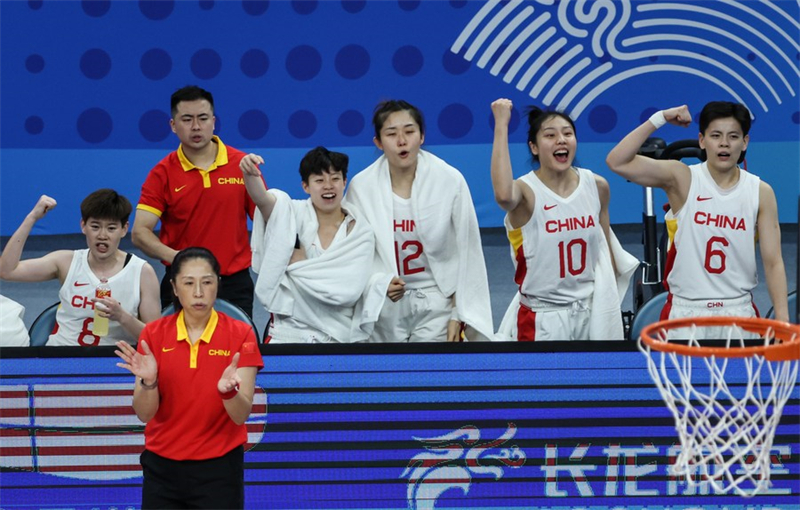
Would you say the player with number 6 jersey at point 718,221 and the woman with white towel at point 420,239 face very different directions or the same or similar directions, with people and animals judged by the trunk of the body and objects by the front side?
same or similar directions

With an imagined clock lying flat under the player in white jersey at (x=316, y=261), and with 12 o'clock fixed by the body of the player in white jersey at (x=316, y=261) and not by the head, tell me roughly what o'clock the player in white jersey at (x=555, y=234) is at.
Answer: the player in white jersey at (x=555, y=234) is roughly at 9 o'clock from the player in white jersey at (x=316, y=261).

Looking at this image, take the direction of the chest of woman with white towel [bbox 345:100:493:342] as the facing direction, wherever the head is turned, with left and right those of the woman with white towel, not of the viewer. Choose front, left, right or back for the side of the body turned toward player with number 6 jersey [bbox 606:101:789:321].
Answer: left

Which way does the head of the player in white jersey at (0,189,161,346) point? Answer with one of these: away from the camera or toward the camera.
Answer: toward the camera

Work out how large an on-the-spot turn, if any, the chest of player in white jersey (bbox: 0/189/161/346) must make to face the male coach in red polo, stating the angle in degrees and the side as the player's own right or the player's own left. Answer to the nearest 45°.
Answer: approximately 135° to the player's own left

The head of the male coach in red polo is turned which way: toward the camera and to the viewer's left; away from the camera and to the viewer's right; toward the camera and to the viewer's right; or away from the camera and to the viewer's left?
toward the camera and to the viewer's right

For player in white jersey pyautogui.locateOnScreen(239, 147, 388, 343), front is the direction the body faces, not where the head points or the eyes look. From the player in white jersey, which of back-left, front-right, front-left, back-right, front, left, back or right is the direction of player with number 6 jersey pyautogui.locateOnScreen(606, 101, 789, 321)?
left

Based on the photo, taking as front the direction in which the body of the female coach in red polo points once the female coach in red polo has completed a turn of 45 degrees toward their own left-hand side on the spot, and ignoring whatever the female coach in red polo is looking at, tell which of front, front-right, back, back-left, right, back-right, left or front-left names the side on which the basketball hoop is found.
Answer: front-left

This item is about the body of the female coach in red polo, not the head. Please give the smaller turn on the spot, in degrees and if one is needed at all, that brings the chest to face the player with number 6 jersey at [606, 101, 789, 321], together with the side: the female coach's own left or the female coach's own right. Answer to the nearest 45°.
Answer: approximately 90° to the female coach's own left

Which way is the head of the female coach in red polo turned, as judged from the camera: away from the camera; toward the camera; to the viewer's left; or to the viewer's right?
toward the camera

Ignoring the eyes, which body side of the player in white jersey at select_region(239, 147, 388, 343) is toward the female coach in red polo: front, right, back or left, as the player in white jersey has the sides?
front

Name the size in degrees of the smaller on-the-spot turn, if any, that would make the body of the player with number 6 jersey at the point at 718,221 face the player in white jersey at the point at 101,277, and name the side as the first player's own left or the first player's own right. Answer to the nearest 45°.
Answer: approximately 90° to the first player's own right

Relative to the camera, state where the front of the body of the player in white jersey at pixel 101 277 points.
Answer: toward the camera

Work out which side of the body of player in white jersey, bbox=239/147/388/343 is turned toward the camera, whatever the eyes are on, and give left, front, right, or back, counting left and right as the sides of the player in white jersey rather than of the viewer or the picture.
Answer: front

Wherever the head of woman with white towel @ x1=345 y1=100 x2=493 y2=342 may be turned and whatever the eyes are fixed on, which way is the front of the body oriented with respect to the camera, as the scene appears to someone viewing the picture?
toward the camera

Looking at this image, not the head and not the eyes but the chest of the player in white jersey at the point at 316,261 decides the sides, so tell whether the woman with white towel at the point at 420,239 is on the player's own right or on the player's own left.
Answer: on the player's own left

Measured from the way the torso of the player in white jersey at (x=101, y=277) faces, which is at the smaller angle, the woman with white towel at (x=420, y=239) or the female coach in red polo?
the female coach in red polo

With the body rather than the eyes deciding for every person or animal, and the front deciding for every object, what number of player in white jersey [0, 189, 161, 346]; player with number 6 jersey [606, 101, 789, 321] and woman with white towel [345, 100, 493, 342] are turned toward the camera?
3

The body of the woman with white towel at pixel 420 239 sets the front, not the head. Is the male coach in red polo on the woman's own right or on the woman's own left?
on the woman's own right

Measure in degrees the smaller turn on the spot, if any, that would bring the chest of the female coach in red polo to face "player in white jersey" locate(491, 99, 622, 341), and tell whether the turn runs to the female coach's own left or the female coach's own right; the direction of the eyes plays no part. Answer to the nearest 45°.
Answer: approximately 135° to the female coach's own left
